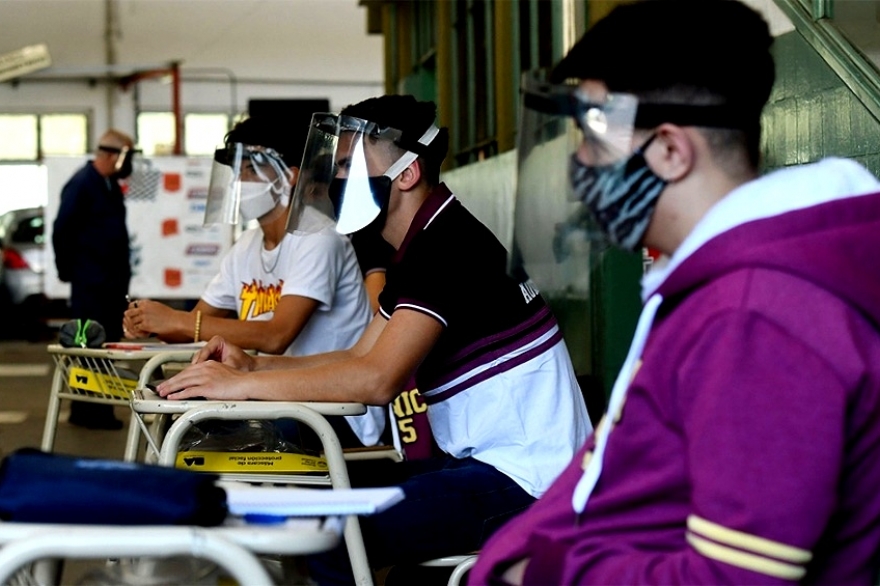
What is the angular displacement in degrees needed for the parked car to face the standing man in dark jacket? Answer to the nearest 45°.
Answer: approximately 135° to its right

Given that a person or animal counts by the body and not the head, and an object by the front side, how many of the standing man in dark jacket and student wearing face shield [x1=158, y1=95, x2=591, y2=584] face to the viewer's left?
1

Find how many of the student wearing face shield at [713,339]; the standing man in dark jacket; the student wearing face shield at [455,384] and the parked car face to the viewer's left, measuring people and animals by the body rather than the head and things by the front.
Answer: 2

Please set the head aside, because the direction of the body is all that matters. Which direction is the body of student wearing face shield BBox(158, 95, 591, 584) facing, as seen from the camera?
to the viewer's left

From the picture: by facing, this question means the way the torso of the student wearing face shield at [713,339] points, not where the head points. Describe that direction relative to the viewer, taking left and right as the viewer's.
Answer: facing to the left of the viewer

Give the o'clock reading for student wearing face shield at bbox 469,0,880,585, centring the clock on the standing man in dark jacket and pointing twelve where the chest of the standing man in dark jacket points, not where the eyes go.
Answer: The student wearing face shield is roughly at 3 o'clock from the standing man in dark jacket.

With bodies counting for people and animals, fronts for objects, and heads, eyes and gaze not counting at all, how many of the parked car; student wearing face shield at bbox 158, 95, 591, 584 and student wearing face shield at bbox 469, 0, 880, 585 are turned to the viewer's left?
2

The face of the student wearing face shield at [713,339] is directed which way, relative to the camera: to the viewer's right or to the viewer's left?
to the viewer's left

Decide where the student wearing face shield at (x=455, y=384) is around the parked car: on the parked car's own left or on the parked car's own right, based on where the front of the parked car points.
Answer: on the parked car's own right

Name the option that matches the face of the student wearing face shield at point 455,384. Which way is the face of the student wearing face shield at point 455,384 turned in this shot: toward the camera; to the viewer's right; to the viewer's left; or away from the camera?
to the viewer's left

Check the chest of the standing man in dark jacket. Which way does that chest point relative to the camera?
to the viewer's right

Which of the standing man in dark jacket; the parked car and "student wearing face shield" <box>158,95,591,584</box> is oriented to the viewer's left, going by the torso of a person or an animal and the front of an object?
the student wearing face shield

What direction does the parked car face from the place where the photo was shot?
facing away from the viewer and to the right of the viewer

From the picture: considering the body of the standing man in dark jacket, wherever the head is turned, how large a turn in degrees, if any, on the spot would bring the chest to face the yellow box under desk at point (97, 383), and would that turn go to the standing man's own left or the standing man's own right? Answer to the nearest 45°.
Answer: approximately 90° to the standing man's own right

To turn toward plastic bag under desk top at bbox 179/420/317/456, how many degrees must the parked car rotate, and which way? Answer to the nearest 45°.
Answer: approximately 135° to its right
